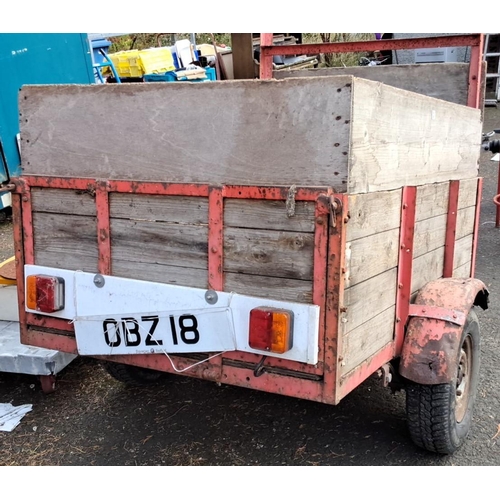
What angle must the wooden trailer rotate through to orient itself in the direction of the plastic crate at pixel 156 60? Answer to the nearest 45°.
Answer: approximately 45° to its left

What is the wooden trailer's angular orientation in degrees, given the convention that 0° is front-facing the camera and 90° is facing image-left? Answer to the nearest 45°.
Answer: approximately 225°

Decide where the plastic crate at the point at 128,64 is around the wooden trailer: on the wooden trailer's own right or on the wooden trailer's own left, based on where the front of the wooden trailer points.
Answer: on the wooden trailer's own left

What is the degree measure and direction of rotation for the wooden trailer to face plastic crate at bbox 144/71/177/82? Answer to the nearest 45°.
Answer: approximately 45° to its left
